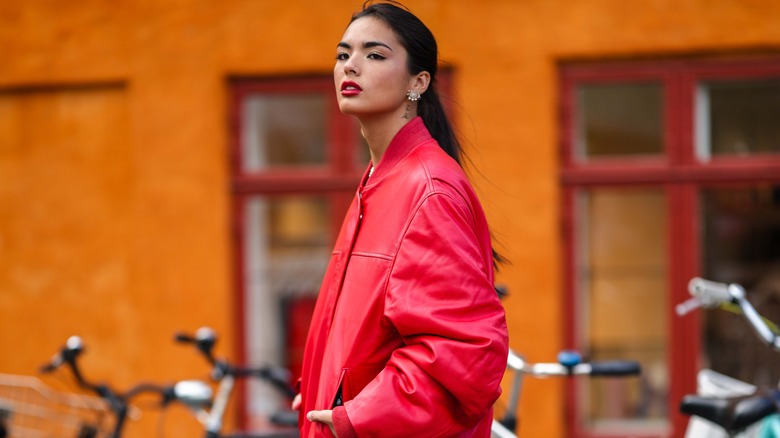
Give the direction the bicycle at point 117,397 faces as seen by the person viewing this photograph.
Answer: facing the viewer and to the left of the viewer

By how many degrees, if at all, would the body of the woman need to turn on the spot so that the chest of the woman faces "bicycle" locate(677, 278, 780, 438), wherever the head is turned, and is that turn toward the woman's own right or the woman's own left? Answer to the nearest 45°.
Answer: approximately 180°

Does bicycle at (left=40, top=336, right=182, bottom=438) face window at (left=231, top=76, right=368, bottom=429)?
no

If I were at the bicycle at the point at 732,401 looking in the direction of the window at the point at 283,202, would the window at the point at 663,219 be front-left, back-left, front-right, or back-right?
front-right

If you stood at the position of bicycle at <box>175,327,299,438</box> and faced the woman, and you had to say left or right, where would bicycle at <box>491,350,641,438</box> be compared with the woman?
left

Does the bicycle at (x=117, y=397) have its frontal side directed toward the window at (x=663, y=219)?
no

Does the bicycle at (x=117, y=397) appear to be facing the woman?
no

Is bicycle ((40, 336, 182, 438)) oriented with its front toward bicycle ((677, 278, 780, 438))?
no

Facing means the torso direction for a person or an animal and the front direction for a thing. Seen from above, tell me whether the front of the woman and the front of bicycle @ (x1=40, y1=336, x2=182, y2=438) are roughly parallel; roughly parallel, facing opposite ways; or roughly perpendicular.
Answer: roughly parallel

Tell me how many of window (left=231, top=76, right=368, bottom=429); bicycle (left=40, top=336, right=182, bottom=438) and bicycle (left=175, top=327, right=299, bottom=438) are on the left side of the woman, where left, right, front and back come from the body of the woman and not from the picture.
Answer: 0

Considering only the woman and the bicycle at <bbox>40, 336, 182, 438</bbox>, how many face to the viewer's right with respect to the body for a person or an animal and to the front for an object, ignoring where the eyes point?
0
